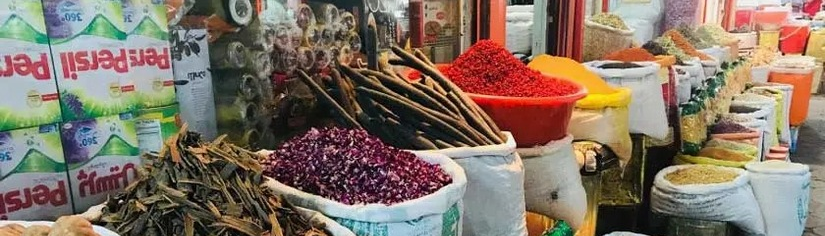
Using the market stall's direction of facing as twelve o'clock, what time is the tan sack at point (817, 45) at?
The tan sack is roughly at 9 o'clock from the market stall.

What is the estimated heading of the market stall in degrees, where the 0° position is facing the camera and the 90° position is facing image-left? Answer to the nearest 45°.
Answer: approximately 315°

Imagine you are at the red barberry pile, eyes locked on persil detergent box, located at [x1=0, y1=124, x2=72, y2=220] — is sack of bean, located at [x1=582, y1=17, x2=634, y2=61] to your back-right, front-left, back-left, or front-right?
back-right
